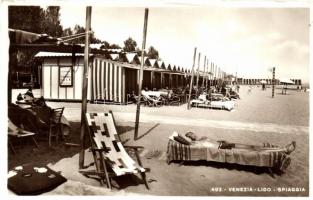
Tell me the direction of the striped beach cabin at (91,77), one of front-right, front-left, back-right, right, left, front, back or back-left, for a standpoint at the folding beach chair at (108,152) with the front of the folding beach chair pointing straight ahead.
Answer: back-left

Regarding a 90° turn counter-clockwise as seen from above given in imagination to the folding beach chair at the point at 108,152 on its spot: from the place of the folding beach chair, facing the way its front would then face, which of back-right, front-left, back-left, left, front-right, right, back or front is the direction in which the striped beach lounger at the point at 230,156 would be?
front-right

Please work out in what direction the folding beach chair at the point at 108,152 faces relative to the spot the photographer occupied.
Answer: facing the viewer and to the right of the viewer
